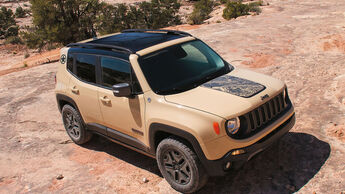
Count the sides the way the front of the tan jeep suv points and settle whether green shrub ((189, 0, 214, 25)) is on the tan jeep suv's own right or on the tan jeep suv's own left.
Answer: on the tan jeep suv's own left

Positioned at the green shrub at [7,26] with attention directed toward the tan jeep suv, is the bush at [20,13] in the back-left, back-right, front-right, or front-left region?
back-left

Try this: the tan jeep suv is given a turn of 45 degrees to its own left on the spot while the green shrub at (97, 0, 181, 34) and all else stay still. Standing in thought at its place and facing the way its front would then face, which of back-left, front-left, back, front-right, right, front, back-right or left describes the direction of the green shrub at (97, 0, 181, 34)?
left

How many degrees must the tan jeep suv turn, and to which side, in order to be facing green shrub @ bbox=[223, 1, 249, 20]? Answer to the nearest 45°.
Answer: approximately 135° to its left

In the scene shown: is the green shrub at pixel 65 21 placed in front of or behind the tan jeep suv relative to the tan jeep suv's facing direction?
behind

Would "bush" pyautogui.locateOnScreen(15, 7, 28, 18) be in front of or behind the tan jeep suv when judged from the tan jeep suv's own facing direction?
behind
